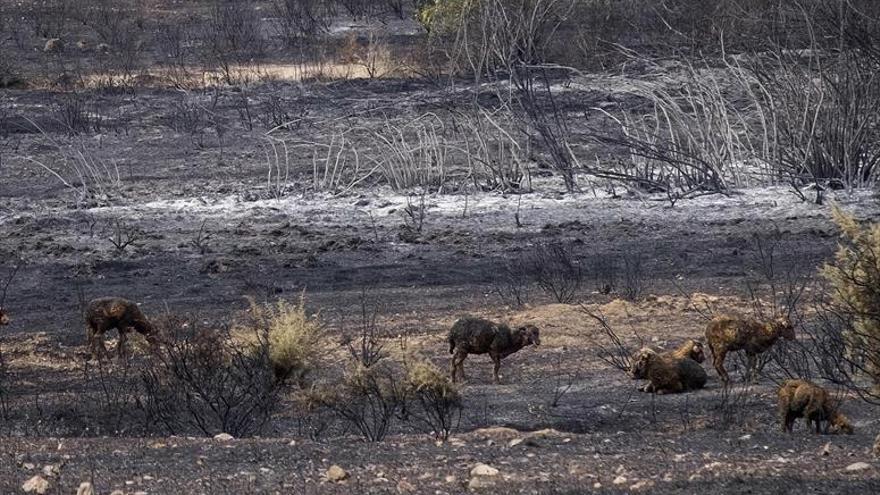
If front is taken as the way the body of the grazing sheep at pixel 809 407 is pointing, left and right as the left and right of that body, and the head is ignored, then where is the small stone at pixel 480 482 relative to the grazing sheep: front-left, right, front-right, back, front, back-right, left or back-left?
back-right

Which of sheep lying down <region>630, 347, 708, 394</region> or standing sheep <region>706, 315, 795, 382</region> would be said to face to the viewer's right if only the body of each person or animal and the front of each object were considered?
standing sheep <region>706, 315, 795, 382</region>

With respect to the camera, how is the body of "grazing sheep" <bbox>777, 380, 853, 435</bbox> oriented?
to the viewer's right

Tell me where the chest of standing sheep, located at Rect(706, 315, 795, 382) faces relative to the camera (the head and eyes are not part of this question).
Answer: to the viewer's right

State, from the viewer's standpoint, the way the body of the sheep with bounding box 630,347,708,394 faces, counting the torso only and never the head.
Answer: to the viewer's left

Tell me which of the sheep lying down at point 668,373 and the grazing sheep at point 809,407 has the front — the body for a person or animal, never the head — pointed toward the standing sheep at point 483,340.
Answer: the sheep lying down at point 668,373

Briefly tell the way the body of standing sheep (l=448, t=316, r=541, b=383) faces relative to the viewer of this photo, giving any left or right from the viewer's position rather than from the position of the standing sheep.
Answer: facing to the right of the viewer

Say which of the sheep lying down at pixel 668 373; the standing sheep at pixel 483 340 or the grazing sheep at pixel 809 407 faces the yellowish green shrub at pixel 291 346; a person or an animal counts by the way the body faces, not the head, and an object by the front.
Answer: the sheep lying down at pixel 668 373
